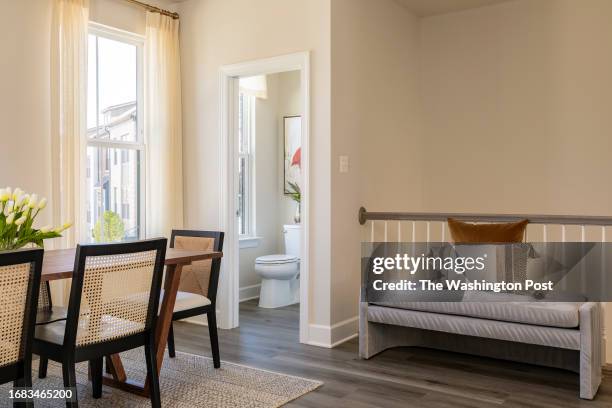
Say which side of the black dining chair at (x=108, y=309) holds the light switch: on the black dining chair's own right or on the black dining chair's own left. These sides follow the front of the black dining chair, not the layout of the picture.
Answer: on the black dining chair's own right

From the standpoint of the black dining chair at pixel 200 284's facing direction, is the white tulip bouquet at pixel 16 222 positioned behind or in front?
in front

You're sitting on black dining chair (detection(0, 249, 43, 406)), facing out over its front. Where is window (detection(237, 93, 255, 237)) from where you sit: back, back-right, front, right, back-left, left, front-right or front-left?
right

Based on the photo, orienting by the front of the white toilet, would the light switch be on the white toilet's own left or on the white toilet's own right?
on the white toilet's own left

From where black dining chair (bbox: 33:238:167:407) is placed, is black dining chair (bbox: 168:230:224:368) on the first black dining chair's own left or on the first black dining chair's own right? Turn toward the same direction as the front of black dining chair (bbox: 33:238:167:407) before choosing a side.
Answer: on the first black dining chair's own right

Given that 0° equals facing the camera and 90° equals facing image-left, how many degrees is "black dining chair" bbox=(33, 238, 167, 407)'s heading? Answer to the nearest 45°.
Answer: approximately 135°

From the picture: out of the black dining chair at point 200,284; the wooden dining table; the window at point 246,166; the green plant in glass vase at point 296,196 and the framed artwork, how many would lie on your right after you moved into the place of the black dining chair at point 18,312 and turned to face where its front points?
5

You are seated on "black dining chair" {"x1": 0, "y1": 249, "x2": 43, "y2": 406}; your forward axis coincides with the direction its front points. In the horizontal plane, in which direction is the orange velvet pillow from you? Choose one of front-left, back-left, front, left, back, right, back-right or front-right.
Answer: back-right

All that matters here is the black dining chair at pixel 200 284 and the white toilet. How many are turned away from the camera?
0

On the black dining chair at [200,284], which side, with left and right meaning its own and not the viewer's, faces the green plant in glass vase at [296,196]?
back

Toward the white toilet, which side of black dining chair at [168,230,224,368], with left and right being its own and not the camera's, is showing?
back

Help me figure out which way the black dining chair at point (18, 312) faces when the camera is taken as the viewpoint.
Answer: facing away from the viewer and to the left of the viewer

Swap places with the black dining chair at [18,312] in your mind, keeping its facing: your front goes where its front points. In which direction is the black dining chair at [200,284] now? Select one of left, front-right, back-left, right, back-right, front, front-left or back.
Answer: right
